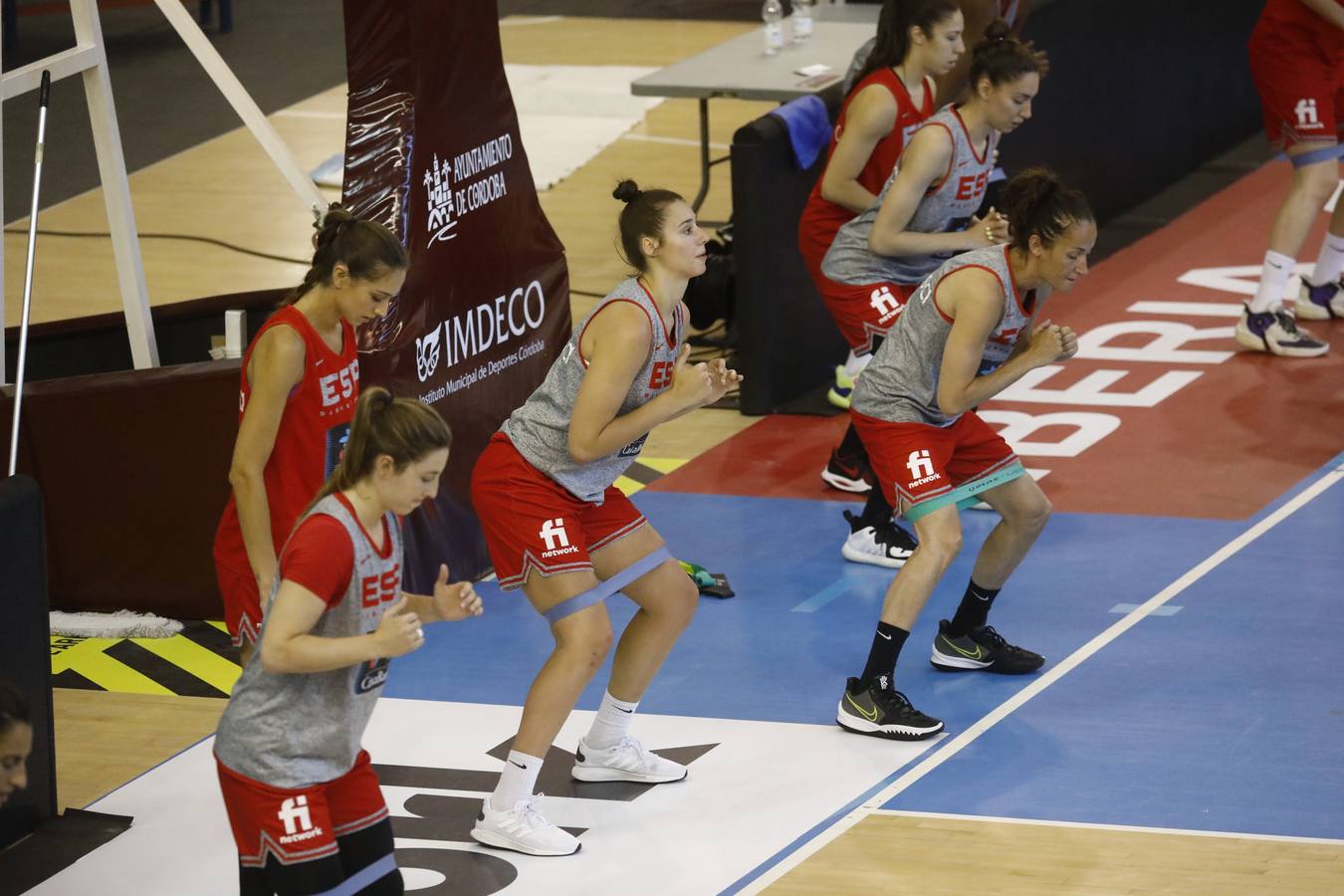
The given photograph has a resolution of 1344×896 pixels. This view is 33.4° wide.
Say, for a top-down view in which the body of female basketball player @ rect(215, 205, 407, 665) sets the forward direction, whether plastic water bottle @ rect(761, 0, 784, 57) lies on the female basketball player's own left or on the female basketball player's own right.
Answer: on the female basketball player's own left

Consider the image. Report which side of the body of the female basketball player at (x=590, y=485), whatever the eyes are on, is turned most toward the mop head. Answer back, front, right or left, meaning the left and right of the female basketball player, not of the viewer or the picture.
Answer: back

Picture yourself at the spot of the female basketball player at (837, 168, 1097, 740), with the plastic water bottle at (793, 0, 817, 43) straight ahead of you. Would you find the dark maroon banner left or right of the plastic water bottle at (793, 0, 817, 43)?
left

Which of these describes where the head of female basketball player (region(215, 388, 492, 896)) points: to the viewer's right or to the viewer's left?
to the viewer's right

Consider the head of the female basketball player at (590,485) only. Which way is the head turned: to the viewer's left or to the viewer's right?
to the viewer's right

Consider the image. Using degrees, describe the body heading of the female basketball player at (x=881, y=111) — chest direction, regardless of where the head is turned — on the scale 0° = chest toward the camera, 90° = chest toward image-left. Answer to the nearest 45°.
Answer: approximately 315°

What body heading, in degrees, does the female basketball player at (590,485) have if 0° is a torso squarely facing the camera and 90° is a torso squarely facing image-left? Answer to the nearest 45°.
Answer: approximately 315°
